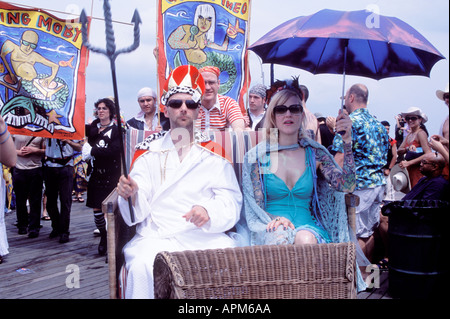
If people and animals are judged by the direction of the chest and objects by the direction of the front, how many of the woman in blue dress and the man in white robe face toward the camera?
2

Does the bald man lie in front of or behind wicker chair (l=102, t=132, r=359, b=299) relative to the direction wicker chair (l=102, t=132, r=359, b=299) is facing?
behind

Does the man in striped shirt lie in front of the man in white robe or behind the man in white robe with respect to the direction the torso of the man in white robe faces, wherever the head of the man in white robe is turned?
behind

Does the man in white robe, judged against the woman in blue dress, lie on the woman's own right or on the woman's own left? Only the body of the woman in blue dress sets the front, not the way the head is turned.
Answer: on the woman's own right
